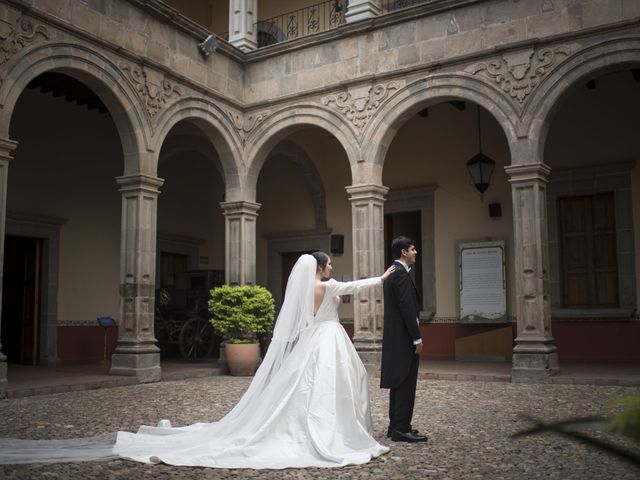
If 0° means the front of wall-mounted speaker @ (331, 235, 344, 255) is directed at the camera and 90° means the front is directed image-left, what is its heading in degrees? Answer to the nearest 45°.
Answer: approximately 45°

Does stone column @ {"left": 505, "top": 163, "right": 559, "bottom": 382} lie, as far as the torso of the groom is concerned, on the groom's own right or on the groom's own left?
on the groom's own left

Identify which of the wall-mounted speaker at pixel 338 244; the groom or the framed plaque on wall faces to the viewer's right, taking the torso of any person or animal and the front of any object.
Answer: the groom

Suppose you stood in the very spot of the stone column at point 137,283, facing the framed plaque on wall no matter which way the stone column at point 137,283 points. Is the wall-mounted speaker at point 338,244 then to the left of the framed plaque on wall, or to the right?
left

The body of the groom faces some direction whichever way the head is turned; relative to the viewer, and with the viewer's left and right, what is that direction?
facing to the right of the viewer

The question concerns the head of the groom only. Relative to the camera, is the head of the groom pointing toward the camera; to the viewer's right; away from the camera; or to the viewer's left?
to the viewer's right
